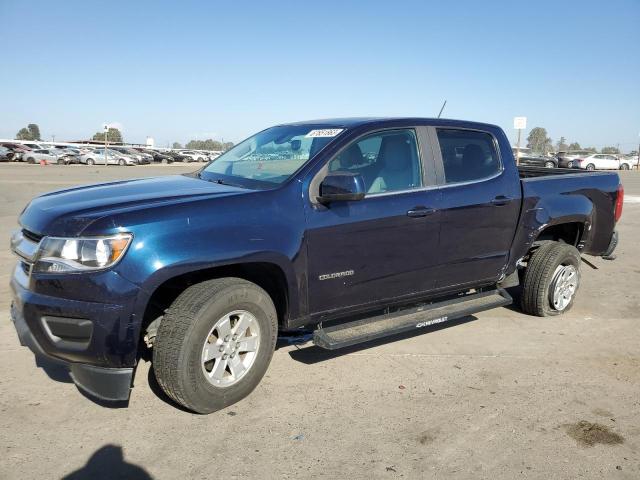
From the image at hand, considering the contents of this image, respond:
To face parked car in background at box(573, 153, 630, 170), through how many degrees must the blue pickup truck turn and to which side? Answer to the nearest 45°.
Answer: approximately 180°

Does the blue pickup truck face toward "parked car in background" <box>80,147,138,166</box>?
no

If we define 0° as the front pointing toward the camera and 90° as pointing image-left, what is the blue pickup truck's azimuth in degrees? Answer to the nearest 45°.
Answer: approximately 45°

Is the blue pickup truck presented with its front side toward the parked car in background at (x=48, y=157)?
no

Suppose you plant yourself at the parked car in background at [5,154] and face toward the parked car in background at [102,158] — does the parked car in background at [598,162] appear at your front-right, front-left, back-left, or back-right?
front-right
